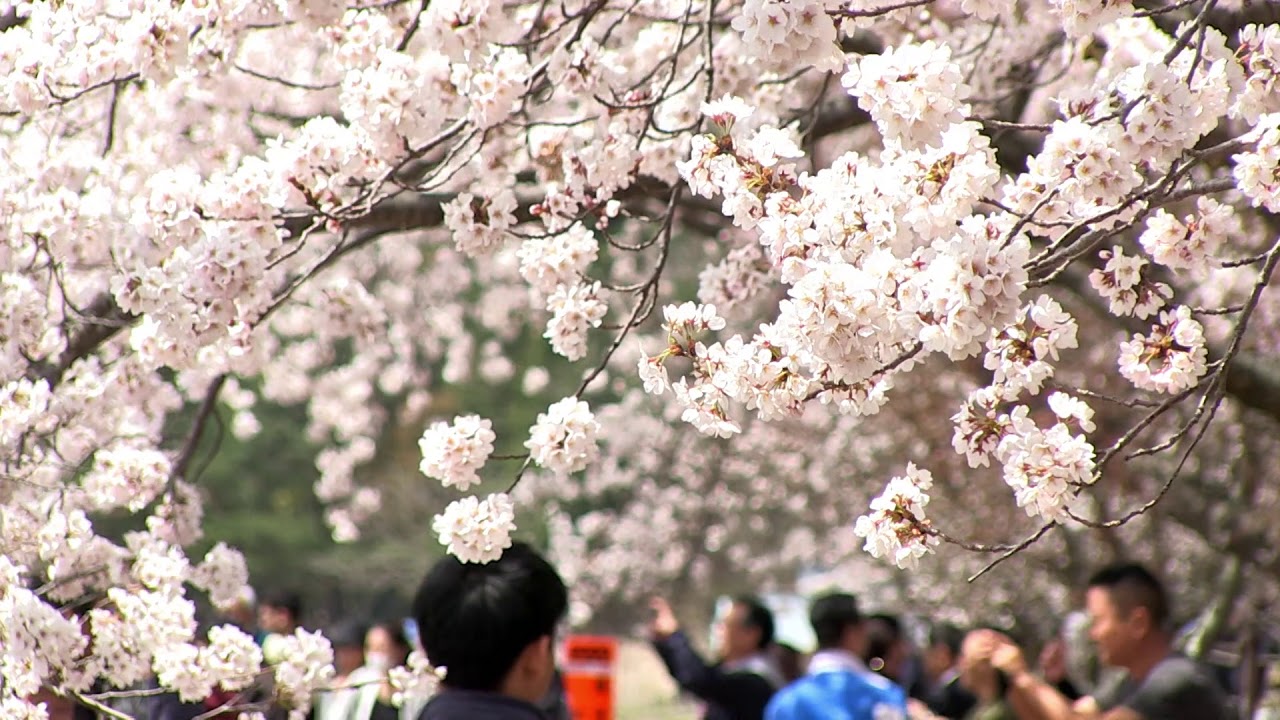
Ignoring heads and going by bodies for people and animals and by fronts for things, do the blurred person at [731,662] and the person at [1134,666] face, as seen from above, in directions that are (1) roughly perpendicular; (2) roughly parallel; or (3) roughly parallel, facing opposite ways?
roughly parallel

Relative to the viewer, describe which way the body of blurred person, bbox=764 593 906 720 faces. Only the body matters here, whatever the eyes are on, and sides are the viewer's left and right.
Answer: facing away from the viewer and to the right of the viewer

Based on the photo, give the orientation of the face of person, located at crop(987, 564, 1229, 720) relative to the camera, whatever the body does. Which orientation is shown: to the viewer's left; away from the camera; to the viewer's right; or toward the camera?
to the viewer's left

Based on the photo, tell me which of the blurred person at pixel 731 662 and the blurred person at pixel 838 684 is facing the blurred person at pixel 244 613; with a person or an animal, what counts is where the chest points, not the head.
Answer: the blurred person at pixel 731 662

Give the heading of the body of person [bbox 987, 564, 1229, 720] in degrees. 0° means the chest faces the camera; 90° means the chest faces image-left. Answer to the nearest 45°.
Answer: approximately 90°

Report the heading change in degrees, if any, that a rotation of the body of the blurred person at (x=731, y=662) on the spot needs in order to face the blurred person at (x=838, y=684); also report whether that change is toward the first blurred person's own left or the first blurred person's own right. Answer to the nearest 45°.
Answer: approximately 135° to the first blurred person's own left

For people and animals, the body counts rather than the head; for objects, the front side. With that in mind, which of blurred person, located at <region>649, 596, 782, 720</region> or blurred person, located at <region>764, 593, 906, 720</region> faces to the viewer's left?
blurred person, located at <region>649, 596, 782, 720</region>

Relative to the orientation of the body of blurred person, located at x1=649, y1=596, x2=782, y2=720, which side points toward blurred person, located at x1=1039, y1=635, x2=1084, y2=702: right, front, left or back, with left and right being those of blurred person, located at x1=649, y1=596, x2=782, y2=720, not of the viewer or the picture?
back

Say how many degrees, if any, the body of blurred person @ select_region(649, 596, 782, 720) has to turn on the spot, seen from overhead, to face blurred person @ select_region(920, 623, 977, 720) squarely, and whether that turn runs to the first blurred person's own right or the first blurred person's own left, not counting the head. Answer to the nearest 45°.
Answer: approximately 135° to the first blurred person's own right

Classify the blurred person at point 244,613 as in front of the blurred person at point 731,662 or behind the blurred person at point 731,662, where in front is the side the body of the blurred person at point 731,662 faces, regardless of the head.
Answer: in front

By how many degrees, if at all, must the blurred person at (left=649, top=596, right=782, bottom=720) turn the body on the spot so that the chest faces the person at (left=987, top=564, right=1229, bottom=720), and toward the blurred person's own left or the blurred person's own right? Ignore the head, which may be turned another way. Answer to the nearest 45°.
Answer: approximately 135° to the blurred person's own left

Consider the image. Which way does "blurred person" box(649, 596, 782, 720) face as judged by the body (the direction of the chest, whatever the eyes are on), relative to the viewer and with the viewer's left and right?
facing to the left of the viewer

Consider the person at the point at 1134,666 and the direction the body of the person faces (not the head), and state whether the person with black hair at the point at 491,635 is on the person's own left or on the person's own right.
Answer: on the person's own left

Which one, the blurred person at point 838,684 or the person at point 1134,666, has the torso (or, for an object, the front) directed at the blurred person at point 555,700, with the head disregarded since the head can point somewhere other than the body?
the person

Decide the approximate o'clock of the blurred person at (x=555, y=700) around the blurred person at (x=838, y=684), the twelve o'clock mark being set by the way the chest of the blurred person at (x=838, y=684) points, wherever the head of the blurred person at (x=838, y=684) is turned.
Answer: the blurred person at (x=555, y=700) is roughly at 7 o'clock from the blurred person at (x=838, y=684).

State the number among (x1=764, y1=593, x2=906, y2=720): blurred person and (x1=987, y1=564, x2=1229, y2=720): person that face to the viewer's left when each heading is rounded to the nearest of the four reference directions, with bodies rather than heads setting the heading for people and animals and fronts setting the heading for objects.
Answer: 1
